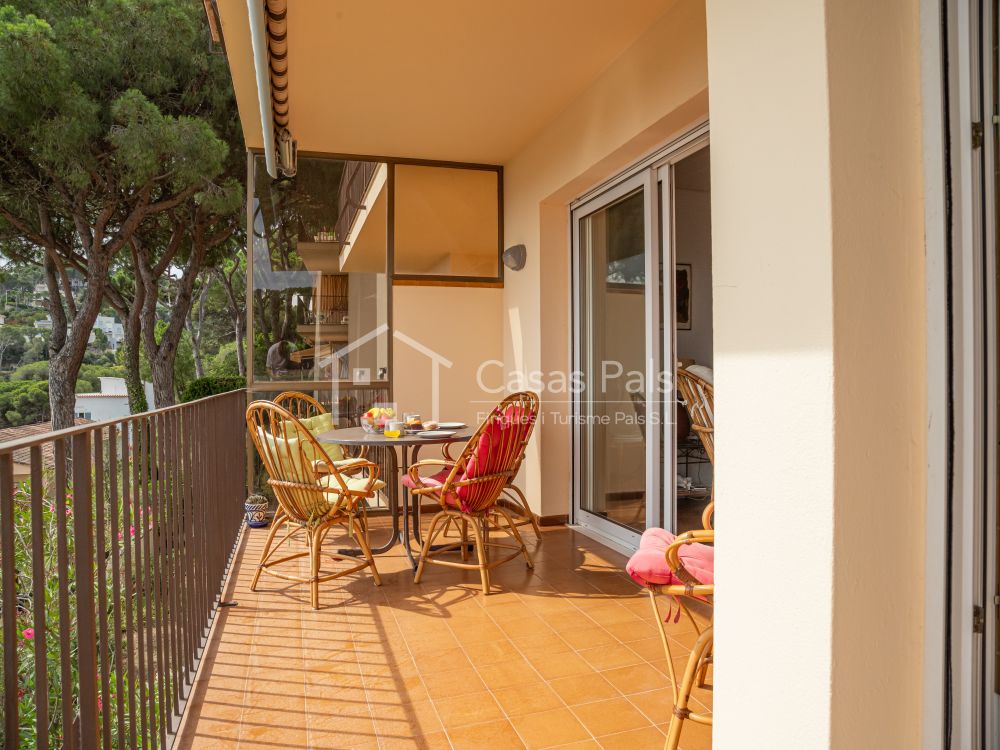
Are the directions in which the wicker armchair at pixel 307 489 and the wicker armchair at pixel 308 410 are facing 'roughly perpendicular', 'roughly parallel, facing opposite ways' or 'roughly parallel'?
roughly perpendicular

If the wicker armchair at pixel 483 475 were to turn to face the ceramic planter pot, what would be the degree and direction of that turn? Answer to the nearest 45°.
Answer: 0° — it already faces it

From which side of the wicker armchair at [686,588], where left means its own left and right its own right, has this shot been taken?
left

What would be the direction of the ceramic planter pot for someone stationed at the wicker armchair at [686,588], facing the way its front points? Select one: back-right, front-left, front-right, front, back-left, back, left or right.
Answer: front-right

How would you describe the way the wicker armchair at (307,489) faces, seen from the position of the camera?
facing away from the viewer and to the right of the viewer

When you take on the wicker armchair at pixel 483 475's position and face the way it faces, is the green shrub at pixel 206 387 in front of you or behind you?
in front

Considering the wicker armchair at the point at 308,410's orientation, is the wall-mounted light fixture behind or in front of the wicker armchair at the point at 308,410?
in front

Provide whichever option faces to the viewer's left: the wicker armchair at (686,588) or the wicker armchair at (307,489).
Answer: the wicker armchair at (686,588)

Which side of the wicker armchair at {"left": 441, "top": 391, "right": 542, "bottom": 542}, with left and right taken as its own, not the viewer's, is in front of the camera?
left

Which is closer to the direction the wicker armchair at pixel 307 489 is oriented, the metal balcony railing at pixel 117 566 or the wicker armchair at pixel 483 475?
the wicker armchair

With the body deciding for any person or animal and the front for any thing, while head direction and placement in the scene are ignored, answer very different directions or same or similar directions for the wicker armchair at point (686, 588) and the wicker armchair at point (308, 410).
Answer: very different directions

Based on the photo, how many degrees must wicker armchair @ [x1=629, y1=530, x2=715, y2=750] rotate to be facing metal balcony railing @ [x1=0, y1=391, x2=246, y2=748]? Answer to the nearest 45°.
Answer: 0° — it already faces it
